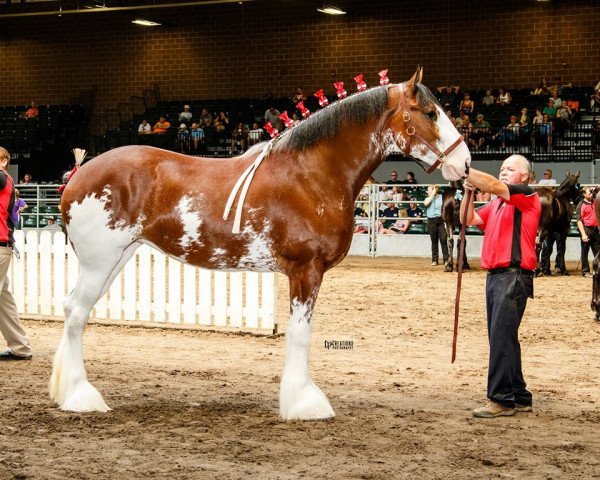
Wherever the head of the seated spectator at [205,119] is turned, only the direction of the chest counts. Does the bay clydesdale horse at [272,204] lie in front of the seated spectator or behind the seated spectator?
in front

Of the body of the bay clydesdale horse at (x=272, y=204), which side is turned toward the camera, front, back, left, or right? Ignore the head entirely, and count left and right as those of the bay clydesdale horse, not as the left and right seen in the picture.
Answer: right

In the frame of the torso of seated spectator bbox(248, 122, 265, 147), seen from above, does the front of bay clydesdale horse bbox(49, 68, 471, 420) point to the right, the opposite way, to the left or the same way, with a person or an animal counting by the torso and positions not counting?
to the left

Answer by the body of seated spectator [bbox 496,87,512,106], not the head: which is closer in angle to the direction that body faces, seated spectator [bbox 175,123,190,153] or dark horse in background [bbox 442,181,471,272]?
the dark horse in background

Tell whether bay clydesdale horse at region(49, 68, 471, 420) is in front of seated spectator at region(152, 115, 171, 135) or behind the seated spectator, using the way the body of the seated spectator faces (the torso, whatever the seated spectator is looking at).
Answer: in front

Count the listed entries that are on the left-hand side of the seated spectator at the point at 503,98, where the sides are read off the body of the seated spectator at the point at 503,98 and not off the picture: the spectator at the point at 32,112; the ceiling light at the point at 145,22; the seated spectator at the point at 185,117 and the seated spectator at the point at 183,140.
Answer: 0

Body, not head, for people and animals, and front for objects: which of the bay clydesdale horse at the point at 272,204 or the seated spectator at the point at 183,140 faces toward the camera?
the seated spectator

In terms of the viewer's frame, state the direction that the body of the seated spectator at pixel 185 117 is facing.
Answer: toward the camera

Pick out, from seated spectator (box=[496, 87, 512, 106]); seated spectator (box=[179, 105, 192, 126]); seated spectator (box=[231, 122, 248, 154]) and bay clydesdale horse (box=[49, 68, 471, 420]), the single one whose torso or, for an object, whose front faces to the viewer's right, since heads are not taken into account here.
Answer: the bay clydesdale horse

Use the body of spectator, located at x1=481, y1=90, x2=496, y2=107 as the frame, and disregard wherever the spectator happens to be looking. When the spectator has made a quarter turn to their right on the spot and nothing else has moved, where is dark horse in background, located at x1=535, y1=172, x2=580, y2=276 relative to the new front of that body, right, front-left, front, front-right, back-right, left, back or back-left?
left

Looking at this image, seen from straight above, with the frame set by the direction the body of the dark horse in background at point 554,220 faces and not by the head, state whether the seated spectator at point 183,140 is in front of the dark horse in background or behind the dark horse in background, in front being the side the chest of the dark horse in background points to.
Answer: behind

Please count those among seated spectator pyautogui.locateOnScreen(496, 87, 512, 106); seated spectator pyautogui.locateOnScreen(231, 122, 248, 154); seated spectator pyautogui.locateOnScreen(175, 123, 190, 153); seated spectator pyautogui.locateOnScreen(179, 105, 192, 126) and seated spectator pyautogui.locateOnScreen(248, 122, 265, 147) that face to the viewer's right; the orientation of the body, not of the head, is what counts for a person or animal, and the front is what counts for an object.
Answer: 0

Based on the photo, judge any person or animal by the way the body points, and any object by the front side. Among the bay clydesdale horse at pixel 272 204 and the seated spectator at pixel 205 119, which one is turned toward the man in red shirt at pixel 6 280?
the seated spectator

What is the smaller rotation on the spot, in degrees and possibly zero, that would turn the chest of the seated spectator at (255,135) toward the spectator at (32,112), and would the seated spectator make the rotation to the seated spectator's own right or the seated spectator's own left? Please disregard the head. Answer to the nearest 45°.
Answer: approximately 135° to the seated spectator's own right

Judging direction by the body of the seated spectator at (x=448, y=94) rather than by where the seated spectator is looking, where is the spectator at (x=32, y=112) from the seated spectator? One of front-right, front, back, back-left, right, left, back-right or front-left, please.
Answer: right

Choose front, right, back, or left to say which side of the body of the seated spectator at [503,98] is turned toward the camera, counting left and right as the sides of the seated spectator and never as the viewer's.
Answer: front

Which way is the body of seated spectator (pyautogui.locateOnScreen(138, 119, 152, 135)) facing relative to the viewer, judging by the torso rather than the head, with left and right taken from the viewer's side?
facing the viewer

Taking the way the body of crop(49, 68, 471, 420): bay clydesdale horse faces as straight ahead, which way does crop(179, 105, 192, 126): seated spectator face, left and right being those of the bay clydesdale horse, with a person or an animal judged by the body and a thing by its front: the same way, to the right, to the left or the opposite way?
to the right

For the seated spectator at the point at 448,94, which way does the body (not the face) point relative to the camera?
toward the camera
